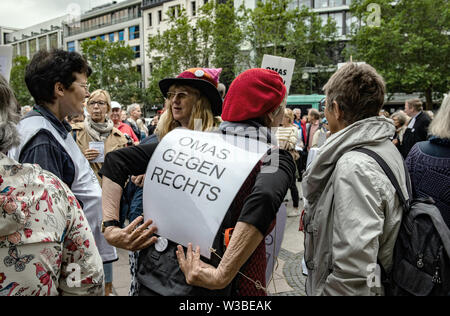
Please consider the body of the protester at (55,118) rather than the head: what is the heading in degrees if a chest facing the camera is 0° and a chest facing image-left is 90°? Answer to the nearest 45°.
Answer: approximately 270°

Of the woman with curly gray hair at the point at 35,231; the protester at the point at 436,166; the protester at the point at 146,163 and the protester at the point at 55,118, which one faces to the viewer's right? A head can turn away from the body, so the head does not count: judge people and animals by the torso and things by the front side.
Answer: the protester at the point at 55,118

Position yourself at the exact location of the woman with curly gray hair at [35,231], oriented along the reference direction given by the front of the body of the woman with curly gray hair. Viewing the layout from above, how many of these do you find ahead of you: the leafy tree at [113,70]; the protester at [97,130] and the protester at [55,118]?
3

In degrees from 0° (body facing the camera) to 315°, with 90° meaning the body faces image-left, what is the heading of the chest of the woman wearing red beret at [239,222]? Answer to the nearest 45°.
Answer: approximately 225°

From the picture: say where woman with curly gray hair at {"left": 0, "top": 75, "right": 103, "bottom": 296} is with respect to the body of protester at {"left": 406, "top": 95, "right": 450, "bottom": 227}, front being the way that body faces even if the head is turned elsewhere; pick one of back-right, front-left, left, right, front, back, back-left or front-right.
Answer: back-left

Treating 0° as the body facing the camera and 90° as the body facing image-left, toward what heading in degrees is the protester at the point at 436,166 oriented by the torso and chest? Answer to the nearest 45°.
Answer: approximately 180°

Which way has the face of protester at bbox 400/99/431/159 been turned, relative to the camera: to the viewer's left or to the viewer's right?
to the viewer's left

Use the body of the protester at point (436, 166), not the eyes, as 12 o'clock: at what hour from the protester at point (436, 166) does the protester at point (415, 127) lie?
the protester at point (415, 127) is roughly at 12 o'clock from the protester at point (436, 166).

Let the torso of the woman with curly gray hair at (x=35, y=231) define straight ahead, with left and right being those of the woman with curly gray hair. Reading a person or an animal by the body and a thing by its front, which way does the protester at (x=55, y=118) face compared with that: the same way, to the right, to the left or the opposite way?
to the right

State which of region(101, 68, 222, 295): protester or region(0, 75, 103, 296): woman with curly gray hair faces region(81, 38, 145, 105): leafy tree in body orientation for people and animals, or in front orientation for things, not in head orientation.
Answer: the woman with curly gray hair
